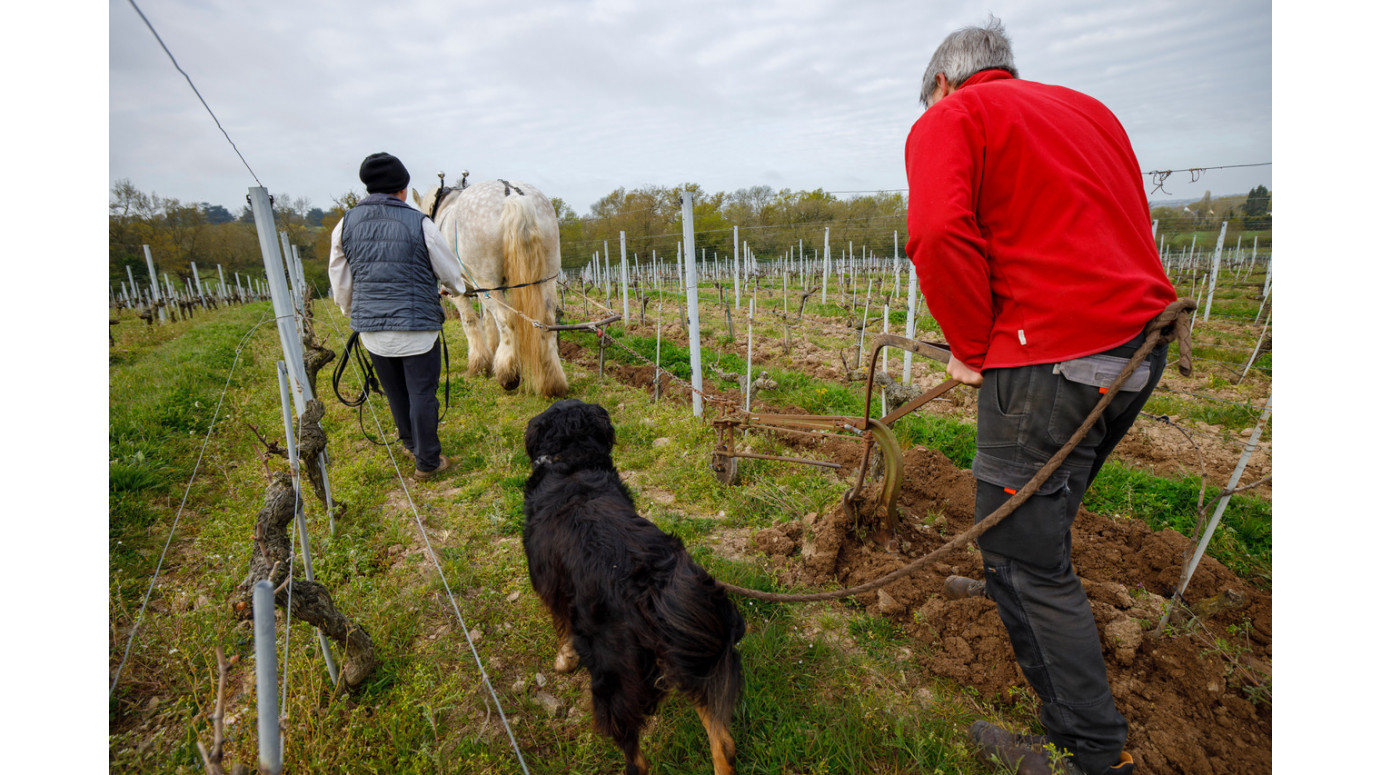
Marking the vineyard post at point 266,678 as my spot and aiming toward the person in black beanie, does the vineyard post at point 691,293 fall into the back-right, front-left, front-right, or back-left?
front-right

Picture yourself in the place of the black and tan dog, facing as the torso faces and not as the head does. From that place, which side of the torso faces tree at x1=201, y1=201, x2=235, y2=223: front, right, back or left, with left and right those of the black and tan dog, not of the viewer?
front

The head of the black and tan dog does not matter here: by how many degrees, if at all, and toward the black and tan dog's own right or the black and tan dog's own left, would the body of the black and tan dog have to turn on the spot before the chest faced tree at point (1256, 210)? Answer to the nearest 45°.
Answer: approximately 90° to the black and tan dog's own right

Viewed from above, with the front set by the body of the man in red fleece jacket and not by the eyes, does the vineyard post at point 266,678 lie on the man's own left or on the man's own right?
on the man's own left

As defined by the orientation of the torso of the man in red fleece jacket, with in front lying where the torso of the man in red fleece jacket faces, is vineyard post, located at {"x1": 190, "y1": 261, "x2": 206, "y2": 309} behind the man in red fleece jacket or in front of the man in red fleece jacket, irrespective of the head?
in front

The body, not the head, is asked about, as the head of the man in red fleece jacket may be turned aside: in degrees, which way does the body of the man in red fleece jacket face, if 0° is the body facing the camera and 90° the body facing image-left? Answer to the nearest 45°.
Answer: approximately 135°

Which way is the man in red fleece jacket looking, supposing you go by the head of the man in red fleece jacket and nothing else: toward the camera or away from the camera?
away from the camera

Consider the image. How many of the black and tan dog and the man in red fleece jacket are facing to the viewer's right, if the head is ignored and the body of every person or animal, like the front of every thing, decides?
0

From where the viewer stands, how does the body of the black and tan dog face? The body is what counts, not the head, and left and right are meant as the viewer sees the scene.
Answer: facing away from the viewer and to the left of the viewer

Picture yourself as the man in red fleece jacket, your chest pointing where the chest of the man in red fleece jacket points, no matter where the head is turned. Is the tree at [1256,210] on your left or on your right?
on your right

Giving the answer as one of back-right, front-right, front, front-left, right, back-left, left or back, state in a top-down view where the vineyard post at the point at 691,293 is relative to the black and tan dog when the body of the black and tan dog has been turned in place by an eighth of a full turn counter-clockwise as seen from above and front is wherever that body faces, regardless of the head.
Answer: right

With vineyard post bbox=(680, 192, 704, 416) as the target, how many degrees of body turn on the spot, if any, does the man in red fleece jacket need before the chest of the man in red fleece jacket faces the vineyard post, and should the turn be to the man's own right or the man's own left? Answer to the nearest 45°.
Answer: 0° — they already face it
